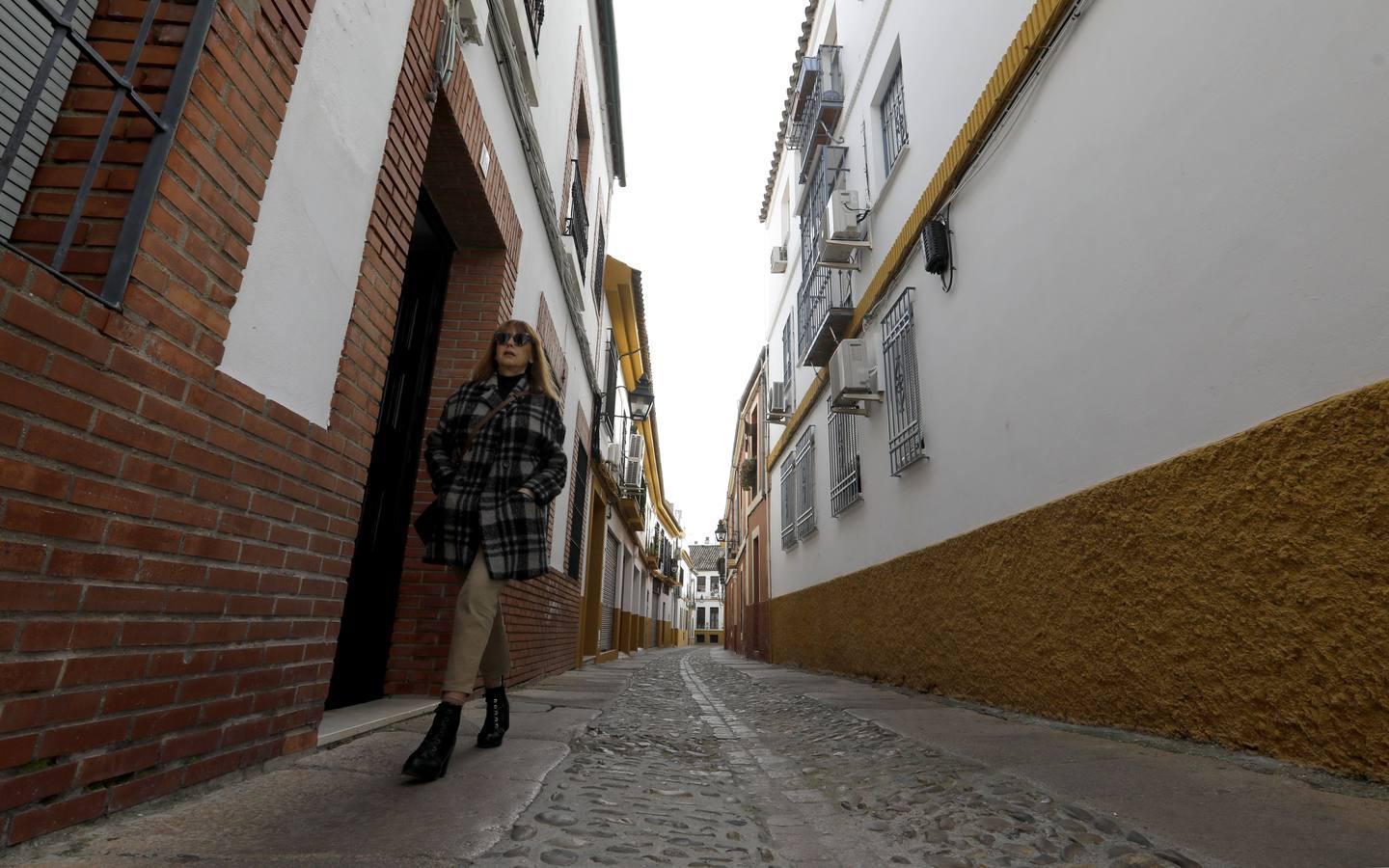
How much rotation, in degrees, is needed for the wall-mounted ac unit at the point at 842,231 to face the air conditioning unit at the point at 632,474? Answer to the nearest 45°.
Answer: approximately 45° to its right

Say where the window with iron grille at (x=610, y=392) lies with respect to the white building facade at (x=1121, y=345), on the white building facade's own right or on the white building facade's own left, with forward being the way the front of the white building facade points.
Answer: on the white building facade's own right

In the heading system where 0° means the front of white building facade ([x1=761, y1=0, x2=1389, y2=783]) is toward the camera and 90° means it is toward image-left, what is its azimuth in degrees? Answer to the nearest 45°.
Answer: approximately 45°

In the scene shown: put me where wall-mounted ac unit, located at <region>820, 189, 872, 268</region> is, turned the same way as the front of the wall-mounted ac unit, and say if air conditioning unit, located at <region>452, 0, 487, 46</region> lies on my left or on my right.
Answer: on my left

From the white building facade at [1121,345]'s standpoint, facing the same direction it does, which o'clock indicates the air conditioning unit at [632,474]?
The air conditioning unit is roughly at 3 o'clock from the white building facade.

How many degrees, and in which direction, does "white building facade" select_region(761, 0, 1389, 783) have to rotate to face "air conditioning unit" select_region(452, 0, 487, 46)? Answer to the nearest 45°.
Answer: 0° — it already faces it

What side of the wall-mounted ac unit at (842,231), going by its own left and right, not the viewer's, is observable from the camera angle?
left

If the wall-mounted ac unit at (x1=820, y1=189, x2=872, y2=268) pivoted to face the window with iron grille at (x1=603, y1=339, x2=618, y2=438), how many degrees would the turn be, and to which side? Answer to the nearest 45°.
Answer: approximately 45° to its right

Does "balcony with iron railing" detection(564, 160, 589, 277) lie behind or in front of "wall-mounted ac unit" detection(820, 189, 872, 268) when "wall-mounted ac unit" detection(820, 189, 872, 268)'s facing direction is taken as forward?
in front

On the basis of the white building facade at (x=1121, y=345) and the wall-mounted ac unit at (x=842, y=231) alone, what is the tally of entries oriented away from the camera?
0

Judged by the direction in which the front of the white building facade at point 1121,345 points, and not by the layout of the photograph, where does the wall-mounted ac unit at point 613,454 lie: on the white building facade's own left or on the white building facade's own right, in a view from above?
on the white building facade's own right

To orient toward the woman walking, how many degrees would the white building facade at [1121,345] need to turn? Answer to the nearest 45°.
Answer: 0° — it already faces them

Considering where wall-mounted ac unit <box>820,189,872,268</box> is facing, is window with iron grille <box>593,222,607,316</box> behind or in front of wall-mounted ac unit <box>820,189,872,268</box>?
in front

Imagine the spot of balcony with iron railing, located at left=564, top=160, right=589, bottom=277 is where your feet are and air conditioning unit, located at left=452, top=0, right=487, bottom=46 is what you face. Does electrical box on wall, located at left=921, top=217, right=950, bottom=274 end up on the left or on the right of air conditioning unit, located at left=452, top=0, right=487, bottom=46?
left
